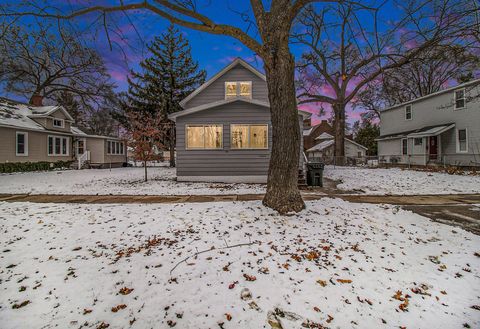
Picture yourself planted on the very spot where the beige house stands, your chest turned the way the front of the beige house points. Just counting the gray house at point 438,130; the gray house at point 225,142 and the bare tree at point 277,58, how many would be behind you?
0

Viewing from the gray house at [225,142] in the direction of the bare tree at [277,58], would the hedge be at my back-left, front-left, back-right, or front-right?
back-right

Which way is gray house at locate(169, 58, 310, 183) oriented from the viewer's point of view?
toward the camera

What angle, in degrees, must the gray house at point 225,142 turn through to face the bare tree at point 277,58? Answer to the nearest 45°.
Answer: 0° — it already faces it

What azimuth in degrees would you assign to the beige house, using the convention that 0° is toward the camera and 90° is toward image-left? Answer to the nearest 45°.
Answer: approximately 315°

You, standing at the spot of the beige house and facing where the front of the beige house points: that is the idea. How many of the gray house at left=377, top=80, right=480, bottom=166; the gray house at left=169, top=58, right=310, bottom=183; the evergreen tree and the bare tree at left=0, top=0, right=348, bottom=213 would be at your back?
0

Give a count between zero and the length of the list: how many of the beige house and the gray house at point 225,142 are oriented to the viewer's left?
0

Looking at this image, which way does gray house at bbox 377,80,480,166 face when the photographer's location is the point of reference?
facing the viewer and to the left of the viewer

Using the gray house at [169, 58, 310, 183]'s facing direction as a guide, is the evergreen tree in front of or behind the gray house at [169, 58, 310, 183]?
behind

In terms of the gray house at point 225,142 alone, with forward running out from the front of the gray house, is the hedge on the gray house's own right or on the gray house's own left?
on the gray house's own right

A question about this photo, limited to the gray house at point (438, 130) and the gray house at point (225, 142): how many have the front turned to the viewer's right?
0

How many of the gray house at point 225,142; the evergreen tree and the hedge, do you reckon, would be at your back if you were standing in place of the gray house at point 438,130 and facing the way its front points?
0

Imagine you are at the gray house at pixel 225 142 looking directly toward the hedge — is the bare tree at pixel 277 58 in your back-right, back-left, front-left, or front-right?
back-left
